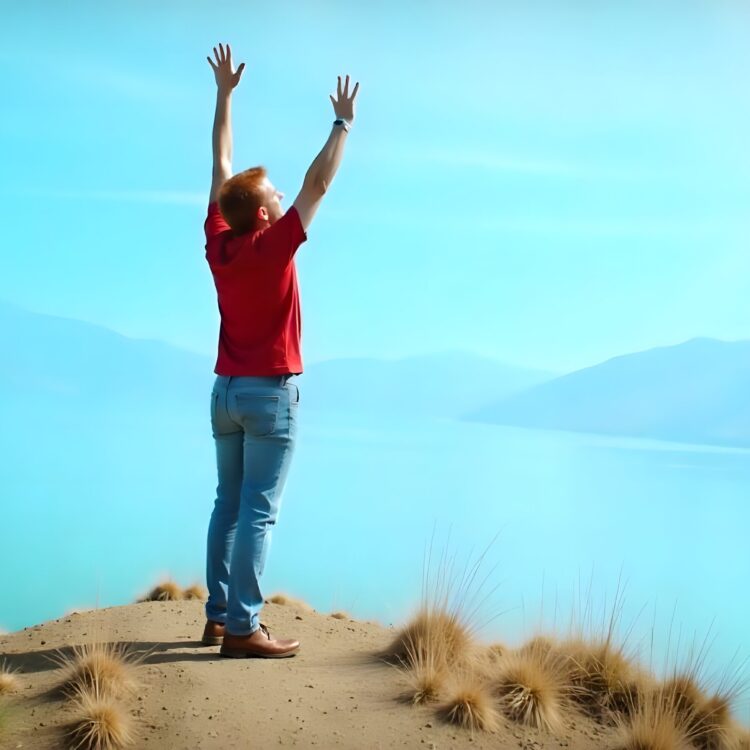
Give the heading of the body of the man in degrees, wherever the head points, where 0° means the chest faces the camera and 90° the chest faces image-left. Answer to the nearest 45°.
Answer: approximately 225°

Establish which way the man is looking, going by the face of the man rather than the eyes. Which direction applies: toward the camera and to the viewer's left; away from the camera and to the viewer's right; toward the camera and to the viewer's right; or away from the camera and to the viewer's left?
away from the camera and to the viewer's right

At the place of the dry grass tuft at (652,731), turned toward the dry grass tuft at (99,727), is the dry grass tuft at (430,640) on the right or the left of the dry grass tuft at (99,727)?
right
